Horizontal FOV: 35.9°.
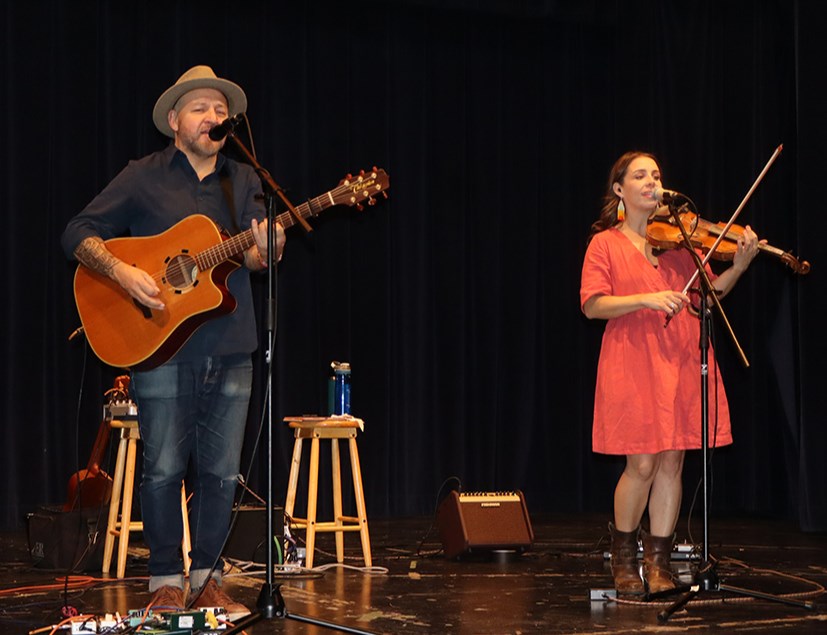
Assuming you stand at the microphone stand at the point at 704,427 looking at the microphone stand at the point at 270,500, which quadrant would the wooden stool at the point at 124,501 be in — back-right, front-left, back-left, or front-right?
front-right

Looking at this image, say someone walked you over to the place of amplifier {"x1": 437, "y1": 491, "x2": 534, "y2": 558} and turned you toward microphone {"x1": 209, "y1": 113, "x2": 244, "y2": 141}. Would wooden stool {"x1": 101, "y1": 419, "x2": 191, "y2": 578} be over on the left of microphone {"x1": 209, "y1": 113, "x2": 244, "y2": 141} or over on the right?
right

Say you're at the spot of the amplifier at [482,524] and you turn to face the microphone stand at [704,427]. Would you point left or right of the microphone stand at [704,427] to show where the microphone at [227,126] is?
right

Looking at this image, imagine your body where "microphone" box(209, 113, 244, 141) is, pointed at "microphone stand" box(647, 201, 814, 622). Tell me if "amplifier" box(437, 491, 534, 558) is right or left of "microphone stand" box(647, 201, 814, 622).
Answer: left

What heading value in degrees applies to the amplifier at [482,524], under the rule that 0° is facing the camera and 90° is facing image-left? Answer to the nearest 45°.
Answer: approximately 315°

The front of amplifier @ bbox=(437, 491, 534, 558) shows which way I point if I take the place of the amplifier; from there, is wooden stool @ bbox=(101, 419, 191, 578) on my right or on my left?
on my right

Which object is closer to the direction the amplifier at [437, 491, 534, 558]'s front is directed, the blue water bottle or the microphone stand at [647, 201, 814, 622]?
the microphone stand

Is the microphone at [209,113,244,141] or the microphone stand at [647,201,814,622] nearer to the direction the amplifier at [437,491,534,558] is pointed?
the microphone stand

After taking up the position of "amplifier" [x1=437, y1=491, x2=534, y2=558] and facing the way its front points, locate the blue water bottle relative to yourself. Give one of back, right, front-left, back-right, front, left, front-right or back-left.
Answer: back-right

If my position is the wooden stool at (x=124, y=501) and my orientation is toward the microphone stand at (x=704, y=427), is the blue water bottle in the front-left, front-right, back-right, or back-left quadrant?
front-left

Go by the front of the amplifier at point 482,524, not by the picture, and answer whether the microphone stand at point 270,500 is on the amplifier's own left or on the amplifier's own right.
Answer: on the amplifier's own right

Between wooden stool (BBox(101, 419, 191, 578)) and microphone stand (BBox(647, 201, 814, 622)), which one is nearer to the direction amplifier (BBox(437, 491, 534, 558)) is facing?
the microphone stand

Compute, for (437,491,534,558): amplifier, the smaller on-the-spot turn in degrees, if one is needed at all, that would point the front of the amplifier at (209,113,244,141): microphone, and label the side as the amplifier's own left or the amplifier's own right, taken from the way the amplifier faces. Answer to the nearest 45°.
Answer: approximately 45° to the amplifier's own right

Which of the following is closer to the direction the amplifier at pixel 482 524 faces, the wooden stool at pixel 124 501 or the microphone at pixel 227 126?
the microphone
